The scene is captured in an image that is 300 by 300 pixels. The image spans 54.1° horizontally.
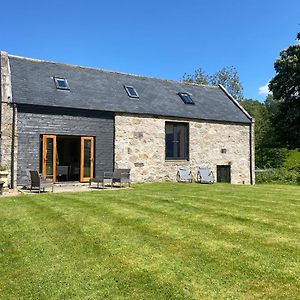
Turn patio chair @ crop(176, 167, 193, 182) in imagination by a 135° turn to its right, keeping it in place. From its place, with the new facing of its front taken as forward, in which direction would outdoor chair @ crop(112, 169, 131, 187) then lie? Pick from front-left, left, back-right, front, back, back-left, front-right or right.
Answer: front-left

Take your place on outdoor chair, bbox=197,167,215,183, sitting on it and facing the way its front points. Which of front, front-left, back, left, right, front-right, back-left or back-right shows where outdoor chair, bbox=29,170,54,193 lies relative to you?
right

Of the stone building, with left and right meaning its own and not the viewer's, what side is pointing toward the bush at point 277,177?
left

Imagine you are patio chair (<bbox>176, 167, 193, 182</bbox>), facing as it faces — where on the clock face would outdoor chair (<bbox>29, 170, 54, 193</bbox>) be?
The outdoor chair is roughly at 3 o'clock from the patio chair.

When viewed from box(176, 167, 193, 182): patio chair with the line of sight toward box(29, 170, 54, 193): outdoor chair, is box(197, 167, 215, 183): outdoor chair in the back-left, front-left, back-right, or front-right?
back-left

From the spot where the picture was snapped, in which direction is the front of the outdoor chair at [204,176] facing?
facing the viewer and to the right of the viewer

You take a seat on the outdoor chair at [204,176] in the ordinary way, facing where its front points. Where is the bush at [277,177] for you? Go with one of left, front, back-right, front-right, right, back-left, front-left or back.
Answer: left

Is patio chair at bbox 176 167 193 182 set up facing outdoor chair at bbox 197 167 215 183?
no

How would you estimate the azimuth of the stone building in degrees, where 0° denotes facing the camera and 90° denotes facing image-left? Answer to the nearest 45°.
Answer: approximately 0°

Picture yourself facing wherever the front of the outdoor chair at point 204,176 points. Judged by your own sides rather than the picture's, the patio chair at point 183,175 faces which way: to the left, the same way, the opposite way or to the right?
the same way

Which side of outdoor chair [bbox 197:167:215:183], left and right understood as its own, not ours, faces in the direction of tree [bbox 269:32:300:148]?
left

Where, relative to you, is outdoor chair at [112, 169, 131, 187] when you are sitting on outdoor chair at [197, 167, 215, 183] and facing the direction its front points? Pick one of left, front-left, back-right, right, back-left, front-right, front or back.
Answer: right

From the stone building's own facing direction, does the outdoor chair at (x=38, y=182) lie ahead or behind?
ahead

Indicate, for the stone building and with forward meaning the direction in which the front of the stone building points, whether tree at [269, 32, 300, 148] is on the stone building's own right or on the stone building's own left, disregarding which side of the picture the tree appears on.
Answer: on the stone building's own left

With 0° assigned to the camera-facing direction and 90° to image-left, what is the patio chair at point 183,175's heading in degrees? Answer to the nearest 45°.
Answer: approximately 315°

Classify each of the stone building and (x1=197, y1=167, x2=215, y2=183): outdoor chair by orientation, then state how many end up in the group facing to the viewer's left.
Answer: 0
